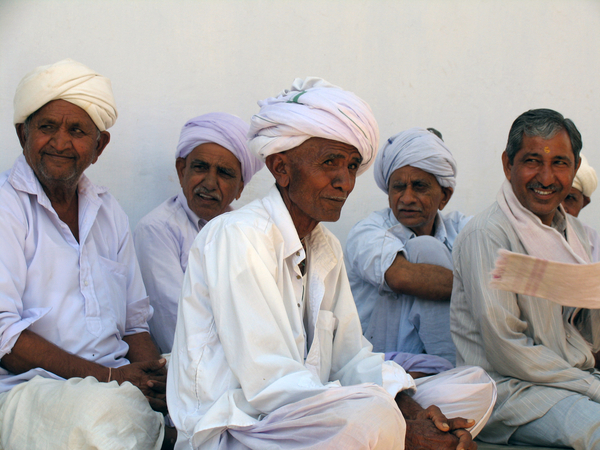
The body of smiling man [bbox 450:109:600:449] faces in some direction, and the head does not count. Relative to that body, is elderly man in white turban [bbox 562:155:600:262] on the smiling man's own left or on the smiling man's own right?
on the smiling man's own left

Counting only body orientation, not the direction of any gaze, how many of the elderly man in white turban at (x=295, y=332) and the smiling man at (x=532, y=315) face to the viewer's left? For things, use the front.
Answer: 0

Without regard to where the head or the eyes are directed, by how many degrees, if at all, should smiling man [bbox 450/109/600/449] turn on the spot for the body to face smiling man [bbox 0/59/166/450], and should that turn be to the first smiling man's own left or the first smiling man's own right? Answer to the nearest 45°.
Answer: approximately 90° to the first smiling man's own right

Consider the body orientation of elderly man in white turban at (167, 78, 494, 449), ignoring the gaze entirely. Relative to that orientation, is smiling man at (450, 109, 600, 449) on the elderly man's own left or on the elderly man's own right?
on the elderly man's own left

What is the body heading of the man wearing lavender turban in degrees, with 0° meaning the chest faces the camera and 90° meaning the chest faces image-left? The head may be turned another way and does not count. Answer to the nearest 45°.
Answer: approximately 315°

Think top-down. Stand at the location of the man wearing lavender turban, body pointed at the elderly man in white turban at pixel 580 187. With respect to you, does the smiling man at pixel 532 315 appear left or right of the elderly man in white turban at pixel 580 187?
right

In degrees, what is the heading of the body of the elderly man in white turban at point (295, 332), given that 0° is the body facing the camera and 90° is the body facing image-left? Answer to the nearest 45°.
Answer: approximately 315°

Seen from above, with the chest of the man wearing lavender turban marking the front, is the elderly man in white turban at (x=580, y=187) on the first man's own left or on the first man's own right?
on the first man's own left

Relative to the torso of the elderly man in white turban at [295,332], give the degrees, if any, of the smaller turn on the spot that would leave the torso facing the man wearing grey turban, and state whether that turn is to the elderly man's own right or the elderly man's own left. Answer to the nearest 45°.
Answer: approximately 135° to the elderly man's own left
